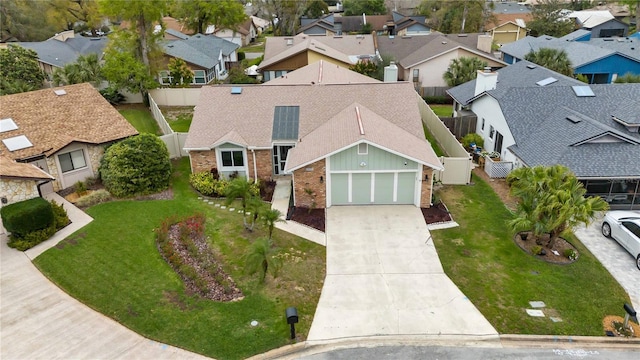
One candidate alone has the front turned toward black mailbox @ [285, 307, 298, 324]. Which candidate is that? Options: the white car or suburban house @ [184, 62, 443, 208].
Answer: the suburban house

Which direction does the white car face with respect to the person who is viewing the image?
facing away from the viewer and to the left of the viewer

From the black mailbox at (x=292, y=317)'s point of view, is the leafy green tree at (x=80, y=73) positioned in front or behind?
behind

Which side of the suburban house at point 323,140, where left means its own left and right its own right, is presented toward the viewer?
front

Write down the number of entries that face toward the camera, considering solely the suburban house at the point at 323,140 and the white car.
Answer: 1

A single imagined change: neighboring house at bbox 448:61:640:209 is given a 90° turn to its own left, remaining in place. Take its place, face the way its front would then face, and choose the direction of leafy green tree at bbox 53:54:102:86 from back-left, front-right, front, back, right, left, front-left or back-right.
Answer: back

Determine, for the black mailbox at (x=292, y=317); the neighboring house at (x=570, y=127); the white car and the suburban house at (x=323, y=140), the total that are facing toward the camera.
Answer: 3

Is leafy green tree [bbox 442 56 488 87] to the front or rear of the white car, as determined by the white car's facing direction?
to the front

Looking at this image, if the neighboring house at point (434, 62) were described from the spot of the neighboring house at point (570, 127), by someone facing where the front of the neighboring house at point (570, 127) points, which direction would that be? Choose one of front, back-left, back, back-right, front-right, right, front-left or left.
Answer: back-right

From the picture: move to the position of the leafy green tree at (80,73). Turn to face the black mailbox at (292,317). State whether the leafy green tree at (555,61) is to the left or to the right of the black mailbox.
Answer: left

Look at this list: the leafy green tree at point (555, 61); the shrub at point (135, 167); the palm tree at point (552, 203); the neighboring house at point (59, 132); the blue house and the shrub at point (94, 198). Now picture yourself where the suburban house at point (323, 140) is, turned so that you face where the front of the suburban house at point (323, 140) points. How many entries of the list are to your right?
3

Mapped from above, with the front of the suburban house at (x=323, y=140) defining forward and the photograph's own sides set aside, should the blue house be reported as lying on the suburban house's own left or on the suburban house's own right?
on the suburban house's own left
